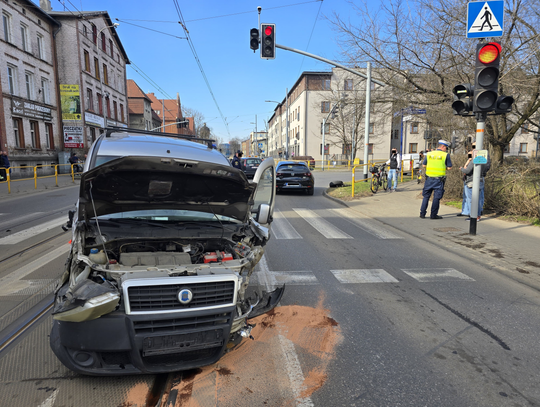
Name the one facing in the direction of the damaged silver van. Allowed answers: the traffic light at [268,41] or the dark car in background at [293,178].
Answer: the traffic light

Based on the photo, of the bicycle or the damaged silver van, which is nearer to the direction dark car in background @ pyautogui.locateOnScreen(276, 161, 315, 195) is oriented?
the bicycle

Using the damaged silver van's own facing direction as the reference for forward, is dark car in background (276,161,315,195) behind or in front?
behind

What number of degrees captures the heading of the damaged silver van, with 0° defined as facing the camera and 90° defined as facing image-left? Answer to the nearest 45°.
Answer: approximately 0°

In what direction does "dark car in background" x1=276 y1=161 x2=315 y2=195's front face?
away from the camera

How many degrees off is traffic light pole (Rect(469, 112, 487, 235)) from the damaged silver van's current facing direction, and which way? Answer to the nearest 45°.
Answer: approximately 135° to its left

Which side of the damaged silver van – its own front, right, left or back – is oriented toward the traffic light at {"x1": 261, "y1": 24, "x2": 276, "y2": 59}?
back
